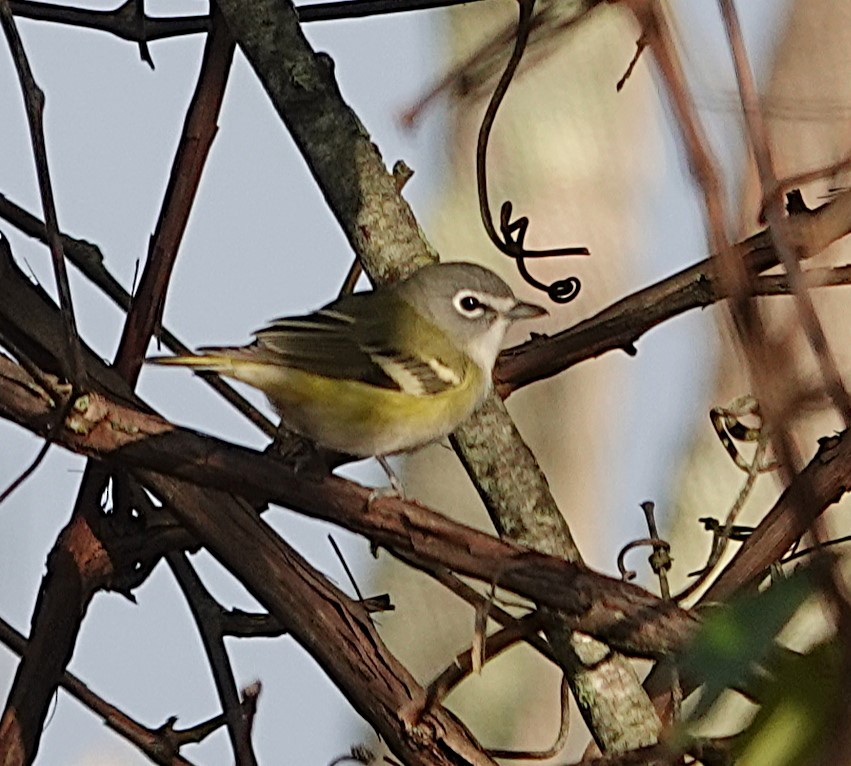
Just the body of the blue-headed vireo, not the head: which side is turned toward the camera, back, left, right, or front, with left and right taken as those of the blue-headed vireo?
right

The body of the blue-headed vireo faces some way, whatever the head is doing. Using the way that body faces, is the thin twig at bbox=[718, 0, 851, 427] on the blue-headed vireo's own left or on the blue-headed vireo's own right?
on the blue-headed vireo's own right
